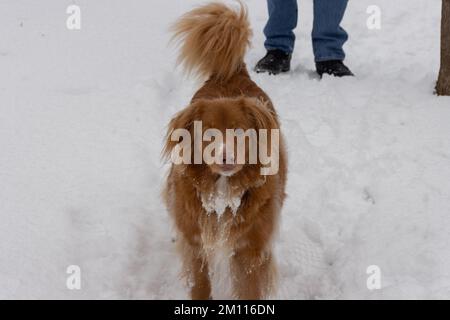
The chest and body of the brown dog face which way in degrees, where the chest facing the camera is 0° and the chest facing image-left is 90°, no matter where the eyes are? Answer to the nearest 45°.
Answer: approximately 0°

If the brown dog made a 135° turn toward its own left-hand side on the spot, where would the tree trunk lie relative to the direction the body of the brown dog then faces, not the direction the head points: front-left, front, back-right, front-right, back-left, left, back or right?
front
